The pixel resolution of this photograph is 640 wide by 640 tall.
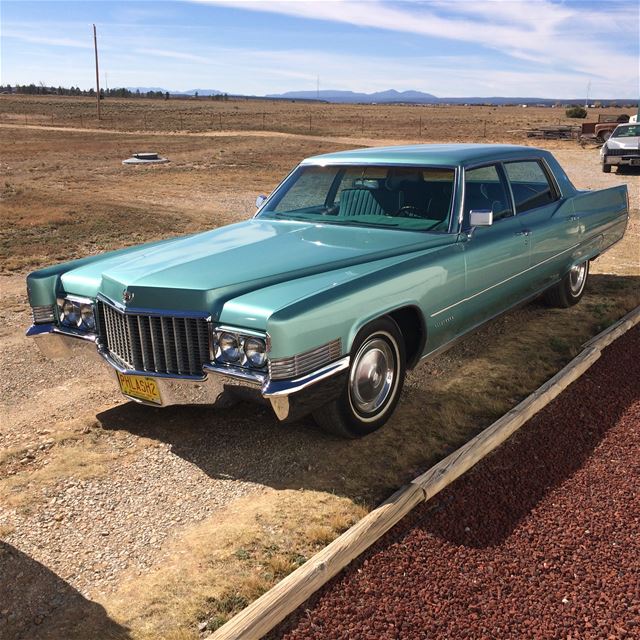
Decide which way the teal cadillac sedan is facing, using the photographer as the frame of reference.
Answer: facing the viewer and to the left of the viewer

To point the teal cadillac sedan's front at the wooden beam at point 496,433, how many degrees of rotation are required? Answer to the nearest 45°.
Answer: approximately 90° to its left

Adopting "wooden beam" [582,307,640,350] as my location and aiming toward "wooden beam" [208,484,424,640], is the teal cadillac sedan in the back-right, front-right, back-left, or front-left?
front-right

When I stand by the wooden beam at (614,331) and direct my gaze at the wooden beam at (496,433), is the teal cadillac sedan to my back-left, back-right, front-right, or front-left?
front-right

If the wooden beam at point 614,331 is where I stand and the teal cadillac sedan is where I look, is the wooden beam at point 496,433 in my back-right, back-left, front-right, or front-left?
front-left

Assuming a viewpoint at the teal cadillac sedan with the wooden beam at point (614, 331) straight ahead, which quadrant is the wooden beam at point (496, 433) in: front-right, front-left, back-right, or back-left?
front-right

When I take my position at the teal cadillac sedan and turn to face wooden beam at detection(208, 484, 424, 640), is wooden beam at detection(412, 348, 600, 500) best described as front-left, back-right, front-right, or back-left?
front-left

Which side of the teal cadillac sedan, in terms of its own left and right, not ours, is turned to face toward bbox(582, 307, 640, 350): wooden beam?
left

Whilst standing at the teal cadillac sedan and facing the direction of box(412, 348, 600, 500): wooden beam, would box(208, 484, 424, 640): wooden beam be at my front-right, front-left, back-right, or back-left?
front-right
